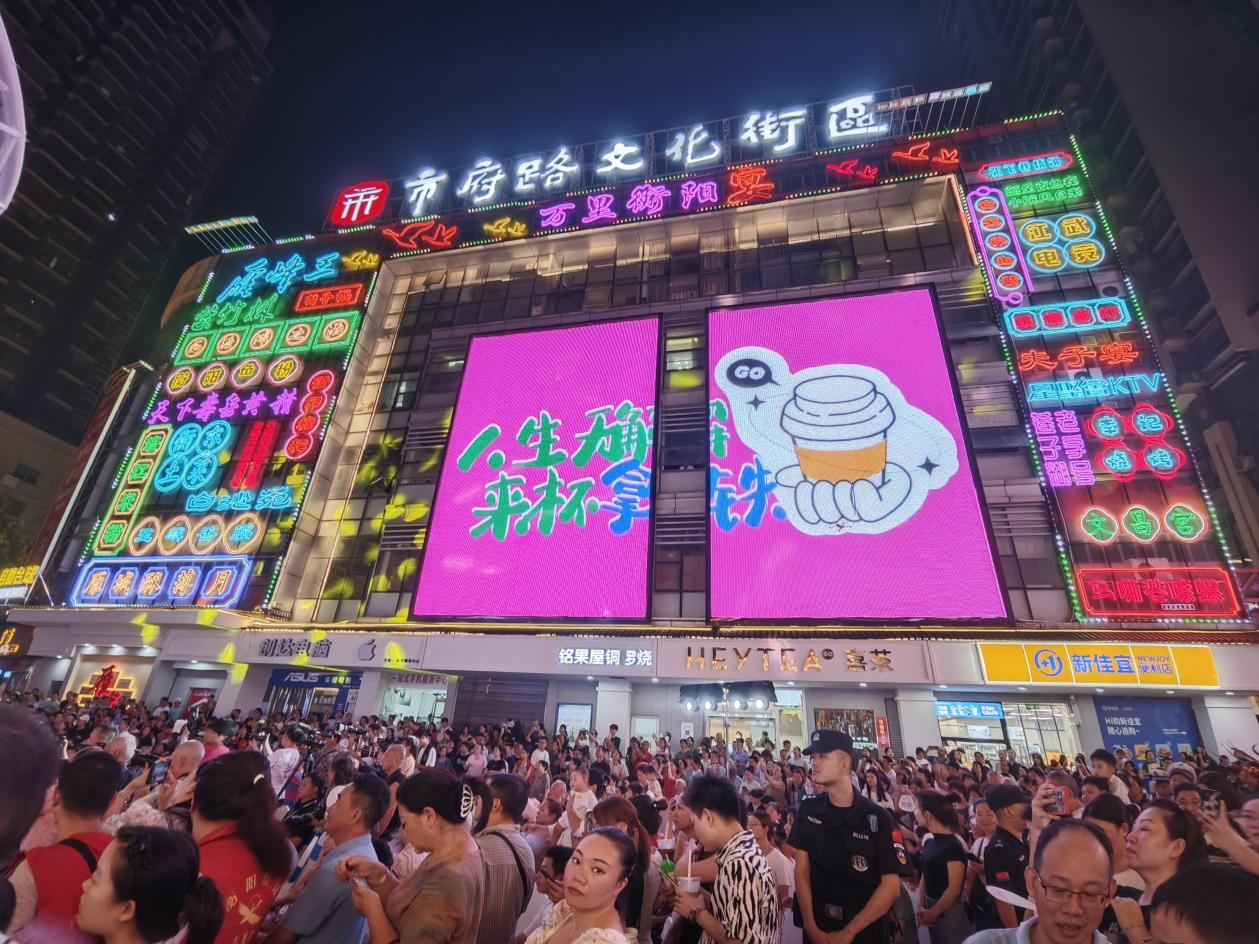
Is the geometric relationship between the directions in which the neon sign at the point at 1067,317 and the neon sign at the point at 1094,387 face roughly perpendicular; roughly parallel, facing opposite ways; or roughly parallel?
roughly parallel

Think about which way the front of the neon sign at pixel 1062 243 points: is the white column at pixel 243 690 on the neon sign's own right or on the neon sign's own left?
on the neon sign's own right

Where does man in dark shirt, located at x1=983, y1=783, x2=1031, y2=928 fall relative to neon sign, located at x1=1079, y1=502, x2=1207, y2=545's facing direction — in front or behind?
in front

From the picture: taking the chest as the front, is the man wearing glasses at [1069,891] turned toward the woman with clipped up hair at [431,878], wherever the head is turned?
no

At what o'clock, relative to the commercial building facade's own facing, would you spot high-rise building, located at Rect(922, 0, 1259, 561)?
The high-rise building is roughly at 9 o'clock from the commercial building facade.

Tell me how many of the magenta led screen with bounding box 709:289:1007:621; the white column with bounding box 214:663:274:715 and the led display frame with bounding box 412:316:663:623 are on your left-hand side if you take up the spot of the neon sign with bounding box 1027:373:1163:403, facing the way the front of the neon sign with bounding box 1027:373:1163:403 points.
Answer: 0

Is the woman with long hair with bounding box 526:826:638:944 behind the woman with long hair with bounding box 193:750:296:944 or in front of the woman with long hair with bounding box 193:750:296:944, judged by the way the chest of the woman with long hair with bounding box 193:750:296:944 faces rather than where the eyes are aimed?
behind

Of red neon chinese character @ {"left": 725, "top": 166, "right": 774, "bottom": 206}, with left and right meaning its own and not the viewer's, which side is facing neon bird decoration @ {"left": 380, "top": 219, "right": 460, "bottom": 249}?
right

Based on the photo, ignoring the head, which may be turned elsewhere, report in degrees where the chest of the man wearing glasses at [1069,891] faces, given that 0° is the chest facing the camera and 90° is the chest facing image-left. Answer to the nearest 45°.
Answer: approximately 0°

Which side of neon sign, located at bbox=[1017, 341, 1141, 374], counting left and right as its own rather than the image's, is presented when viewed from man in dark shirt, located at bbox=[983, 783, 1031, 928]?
front

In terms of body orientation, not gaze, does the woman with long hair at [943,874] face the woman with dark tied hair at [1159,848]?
no

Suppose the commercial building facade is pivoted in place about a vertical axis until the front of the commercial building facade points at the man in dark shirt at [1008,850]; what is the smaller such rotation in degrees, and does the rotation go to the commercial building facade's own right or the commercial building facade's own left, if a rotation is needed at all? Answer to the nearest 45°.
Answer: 0° — it already faces them

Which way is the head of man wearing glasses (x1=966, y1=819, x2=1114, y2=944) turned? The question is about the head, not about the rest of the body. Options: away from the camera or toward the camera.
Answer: toward the camera

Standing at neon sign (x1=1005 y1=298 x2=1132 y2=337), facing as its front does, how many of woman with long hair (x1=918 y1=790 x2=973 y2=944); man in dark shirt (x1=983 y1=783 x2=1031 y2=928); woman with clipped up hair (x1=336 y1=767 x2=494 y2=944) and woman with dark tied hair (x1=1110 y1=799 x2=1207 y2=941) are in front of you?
4

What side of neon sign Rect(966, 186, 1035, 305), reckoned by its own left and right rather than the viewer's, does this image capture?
front

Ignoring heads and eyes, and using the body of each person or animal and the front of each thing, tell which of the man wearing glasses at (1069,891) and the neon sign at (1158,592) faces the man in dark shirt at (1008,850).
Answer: the neon sign

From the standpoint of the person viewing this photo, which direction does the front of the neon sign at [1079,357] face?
facing the viewer

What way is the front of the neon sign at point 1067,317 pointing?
toward the camera
